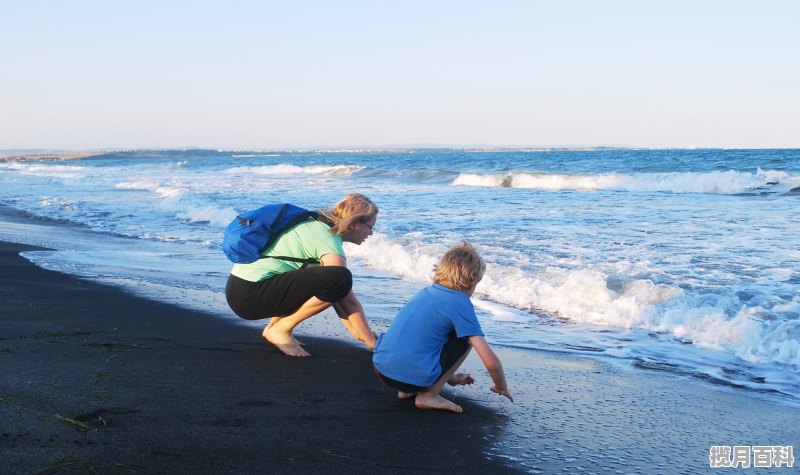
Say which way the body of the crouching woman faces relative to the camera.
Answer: to the viewer's right

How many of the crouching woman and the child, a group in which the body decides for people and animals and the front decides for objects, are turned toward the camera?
0

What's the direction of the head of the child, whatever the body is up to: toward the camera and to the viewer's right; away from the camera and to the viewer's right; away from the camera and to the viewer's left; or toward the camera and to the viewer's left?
away from the camera and to the viewer's right

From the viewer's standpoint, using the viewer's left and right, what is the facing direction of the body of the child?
facing away from the viewer and to the right of the viewer

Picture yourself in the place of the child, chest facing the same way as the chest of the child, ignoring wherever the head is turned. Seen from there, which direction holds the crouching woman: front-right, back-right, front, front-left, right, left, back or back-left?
left

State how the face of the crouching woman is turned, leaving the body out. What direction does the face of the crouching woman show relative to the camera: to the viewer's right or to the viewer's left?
to the viewer's right

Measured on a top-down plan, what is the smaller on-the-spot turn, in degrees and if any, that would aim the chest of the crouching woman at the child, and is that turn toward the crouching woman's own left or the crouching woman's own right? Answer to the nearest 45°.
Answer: approximately 45° to the crouching woman's own right
